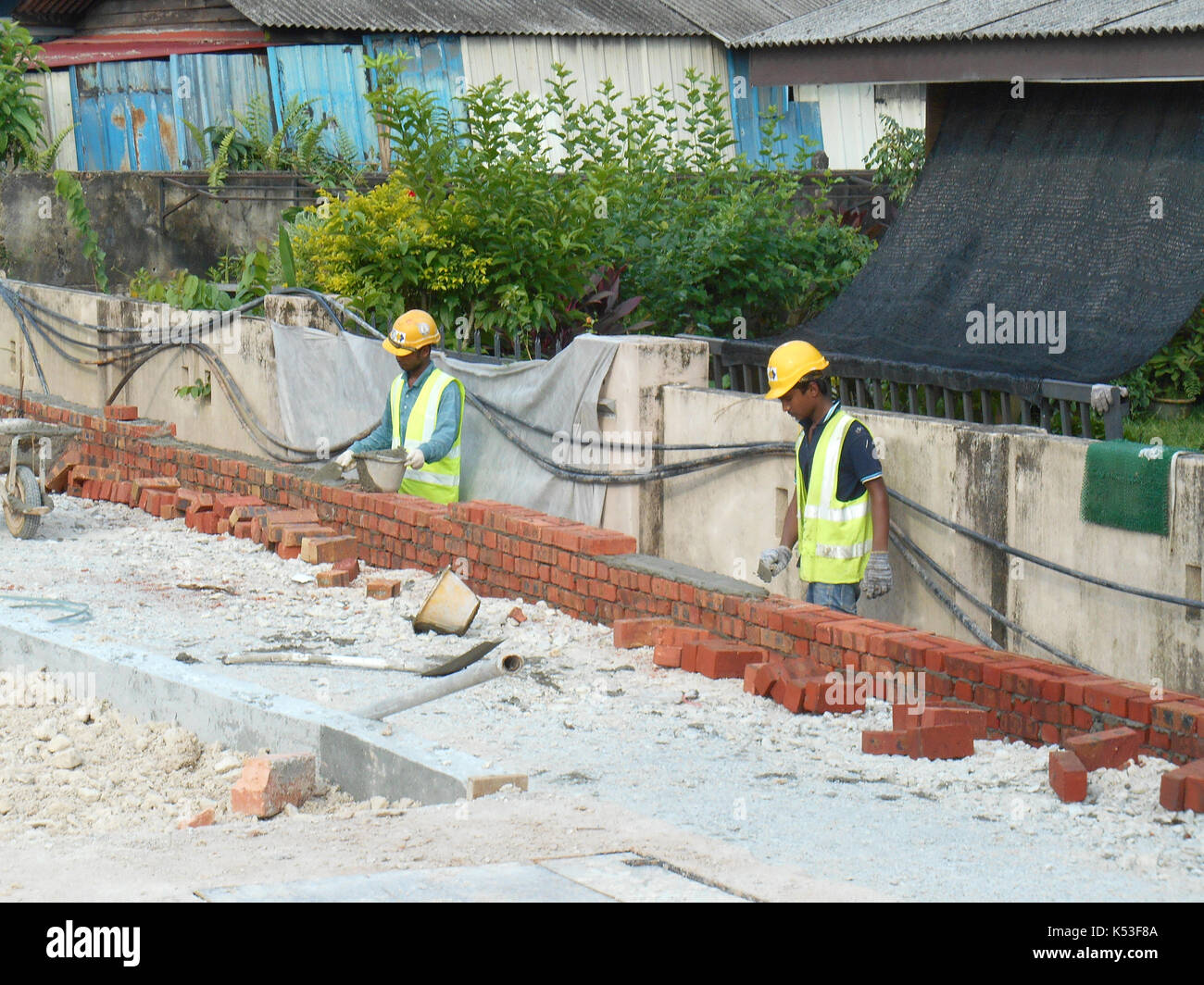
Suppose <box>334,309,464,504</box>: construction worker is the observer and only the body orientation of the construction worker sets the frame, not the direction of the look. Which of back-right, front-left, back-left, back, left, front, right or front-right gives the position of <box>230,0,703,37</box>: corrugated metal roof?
back-right

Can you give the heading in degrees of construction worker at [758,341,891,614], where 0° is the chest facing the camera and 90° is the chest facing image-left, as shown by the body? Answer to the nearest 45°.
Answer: approximately 45°

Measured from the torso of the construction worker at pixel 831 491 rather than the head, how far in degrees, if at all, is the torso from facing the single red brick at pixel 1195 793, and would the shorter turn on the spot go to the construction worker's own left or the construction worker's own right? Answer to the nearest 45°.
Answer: approximately 90° to the construction worker's own left

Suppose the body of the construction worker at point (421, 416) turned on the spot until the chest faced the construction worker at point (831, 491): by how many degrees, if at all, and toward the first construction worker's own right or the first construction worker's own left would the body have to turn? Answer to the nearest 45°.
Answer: approximately 90° to the first construction worker's own left

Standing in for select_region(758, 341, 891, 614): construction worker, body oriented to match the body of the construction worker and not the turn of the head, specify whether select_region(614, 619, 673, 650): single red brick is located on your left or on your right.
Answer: on your right

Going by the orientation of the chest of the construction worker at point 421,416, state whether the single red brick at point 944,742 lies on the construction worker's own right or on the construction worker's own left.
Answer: on the construction worker's own left

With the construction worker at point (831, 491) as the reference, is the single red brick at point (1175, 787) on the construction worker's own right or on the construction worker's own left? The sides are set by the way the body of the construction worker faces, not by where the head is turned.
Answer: on the construction worker's own left

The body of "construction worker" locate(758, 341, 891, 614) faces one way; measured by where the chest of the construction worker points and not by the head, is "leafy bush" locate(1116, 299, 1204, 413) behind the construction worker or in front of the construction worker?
behind

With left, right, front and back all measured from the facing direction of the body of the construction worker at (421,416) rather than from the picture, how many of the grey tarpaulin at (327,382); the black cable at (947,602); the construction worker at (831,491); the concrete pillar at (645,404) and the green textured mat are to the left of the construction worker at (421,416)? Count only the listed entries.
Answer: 4

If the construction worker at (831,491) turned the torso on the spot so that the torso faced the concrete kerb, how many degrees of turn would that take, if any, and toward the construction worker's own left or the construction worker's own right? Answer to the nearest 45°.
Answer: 0° — they already face it

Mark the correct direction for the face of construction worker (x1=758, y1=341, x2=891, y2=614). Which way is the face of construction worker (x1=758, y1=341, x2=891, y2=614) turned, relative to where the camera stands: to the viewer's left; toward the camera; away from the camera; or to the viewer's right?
to the viewer's left

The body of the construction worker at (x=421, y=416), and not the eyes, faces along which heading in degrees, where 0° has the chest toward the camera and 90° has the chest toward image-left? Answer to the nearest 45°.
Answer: approximately 45°
